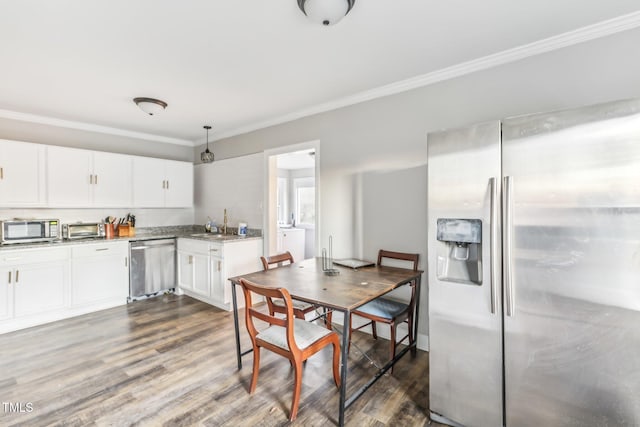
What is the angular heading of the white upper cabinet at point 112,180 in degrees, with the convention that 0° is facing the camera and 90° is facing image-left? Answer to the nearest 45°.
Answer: approximately 0°

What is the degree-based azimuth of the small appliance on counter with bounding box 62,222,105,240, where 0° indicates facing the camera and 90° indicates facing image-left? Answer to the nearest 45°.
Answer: approximately 0°

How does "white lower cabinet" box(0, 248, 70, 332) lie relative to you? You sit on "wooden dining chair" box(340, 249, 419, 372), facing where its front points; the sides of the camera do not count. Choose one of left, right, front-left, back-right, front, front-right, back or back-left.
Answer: front-right

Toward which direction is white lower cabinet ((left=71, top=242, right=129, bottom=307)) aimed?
toward the camera

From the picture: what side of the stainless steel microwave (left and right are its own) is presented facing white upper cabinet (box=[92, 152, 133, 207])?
left

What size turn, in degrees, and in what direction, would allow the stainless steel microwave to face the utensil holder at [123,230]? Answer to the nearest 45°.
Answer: approximately 90° to its left

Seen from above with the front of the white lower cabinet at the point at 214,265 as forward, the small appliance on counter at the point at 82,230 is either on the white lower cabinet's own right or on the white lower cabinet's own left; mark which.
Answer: on the white lower cabinet's own right
